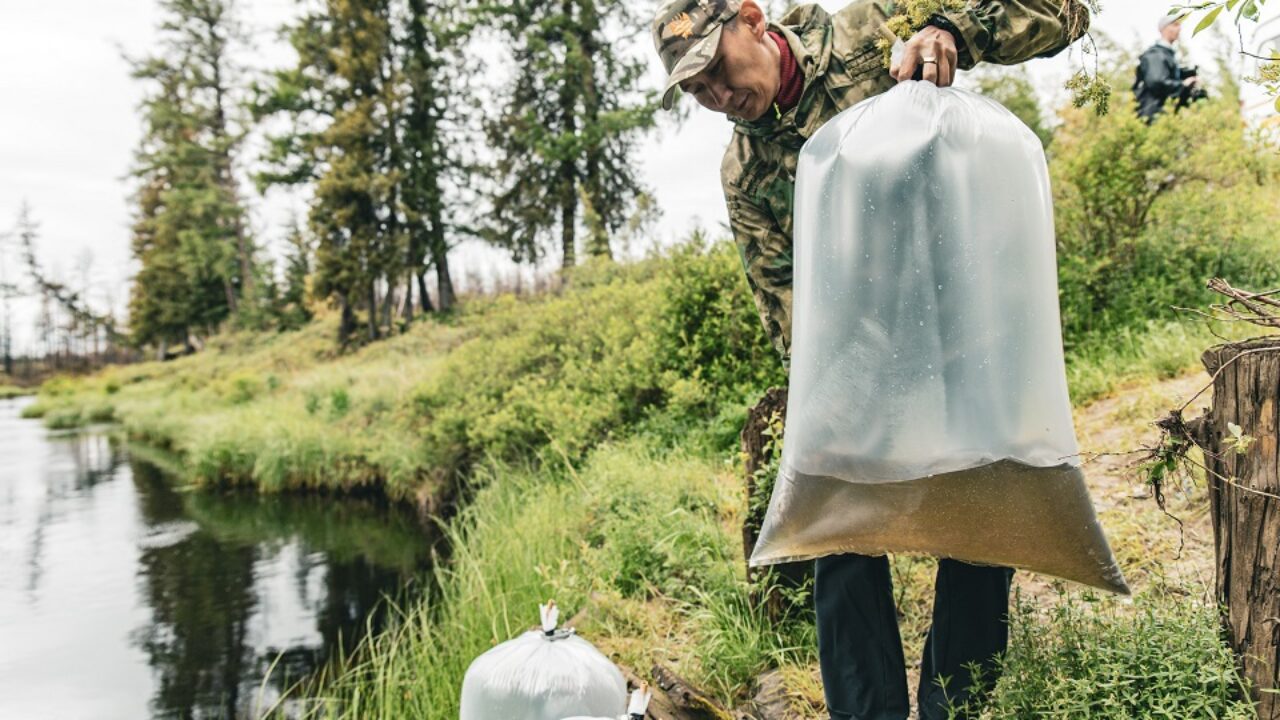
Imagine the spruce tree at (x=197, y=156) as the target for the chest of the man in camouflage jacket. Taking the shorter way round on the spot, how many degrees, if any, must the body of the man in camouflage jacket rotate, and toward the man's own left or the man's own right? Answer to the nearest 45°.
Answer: approximately 90° to the man's own right

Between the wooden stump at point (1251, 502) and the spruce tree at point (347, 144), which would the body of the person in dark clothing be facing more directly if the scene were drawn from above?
the wooden stump

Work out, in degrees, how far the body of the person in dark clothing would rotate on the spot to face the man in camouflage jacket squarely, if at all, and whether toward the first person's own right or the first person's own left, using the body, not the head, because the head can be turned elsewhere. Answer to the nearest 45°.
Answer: approximately 90° to the first person's own right

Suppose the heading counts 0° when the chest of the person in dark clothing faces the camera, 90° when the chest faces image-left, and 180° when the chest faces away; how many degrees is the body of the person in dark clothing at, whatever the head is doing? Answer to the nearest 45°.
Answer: approximately 270°

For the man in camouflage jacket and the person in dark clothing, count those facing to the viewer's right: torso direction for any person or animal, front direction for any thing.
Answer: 1

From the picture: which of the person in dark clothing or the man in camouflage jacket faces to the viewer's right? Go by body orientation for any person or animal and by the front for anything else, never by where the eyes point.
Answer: the person in dark clothing

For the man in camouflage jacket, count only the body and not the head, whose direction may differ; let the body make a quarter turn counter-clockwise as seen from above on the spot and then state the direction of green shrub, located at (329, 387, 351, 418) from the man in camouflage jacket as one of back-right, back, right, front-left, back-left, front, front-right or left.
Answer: back

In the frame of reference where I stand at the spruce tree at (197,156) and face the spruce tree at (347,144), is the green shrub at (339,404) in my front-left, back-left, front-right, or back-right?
front-right

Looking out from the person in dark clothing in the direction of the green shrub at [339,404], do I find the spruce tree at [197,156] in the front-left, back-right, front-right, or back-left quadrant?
front-right

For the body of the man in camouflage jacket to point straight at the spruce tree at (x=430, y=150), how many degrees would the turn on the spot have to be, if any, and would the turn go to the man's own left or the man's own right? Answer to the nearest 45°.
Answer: approximately 90° to the man's own right

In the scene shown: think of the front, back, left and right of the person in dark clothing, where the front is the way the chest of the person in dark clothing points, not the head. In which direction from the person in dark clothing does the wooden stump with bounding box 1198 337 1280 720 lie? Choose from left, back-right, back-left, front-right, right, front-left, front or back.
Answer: right

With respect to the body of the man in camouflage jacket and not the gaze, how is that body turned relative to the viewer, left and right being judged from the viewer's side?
facing the viewer and to the left of the viewer

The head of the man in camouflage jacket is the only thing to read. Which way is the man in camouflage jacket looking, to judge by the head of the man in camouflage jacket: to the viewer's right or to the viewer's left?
to the viewer's left
